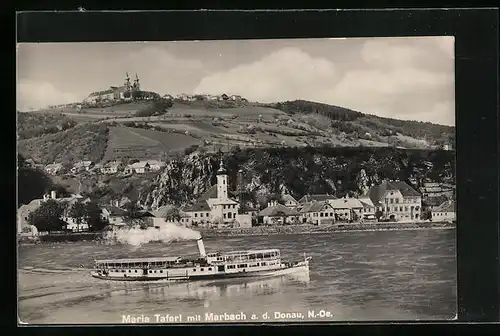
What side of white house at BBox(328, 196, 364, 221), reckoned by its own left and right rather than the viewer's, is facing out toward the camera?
front

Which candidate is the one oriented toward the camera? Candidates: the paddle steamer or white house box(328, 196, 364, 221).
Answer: the white house

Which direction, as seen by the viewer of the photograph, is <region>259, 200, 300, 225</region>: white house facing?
facing the viewer

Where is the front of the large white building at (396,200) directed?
toward the camera

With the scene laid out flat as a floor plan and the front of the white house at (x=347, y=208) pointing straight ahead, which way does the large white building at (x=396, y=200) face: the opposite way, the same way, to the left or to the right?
the same way

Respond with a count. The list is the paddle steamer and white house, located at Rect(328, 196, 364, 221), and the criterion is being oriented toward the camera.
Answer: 1

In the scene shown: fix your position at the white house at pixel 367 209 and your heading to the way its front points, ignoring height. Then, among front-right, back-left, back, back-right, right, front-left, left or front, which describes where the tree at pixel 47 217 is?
right

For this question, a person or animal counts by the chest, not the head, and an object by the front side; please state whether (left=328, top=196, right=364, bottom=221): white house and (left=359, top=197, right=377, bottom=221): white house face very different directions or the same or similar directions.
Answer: same or similar directions

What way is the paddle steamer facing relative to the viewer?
to the viewer's right

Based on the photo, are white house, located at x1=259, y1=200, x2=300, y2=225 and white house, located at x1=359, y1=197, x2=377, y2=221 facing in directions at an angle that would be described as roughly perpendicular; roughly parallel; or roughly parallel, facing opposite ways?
roughly parallel

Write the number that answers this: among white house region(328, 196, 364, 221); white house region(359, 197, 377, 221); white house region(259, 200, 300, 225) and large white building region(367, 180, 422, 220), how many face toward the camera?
4
